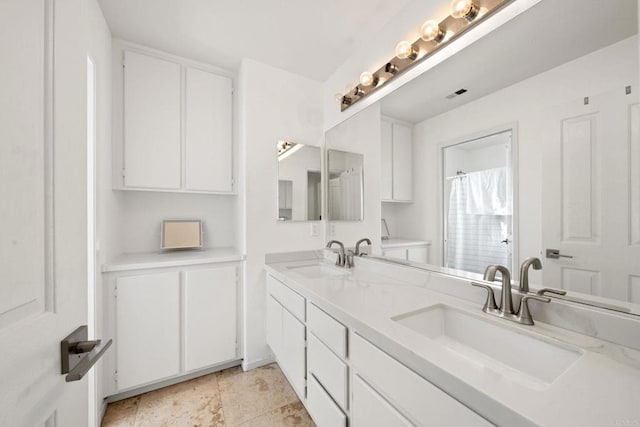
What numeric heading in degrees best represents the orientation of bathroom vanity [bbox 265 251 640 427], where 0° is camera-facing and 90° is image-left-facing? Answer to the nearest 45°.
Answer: approximately 45°

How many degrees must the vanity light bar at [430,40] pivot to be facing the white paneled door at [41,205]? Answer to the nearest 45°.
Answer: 0° — it already faces it

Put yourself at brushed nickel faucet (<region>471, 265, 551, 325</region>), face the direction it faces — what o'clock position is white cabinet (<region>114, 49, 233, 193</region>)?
The white cabinet is roughly at 1 o'clock from the brushed nickel faucet.

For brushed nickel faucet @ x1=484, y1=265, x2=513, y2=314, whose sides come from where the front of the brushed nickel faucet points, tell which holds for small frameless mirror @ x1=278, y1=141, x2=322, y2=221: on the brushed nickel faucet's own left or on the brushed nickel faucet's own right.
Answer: on the brushed nickel faucet's own right

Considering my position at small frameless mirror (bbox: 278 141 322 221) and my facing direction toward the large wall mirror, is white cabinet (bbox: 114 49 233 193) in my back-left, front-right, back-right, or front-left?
back-right
